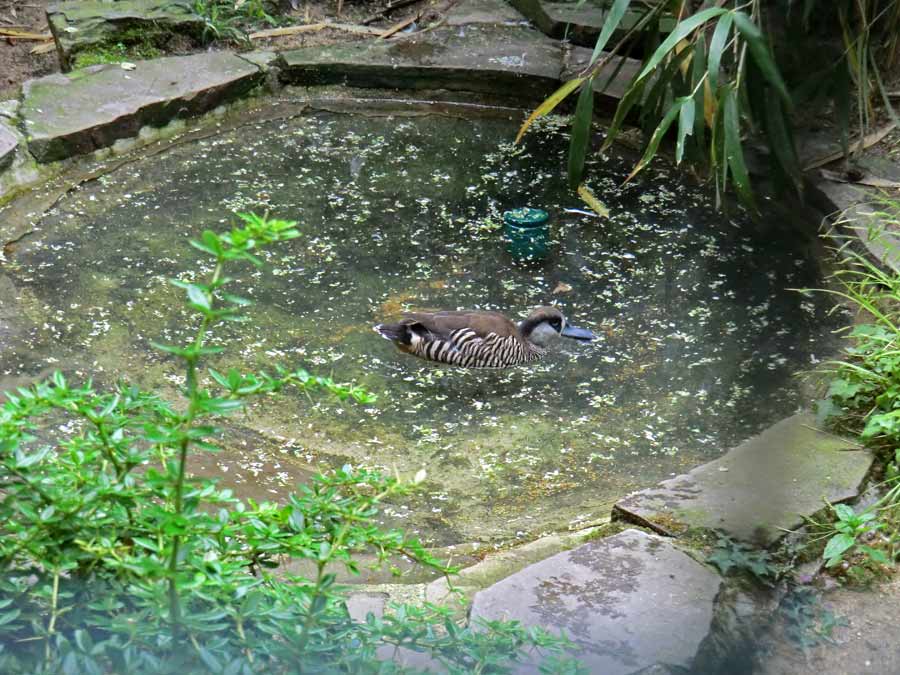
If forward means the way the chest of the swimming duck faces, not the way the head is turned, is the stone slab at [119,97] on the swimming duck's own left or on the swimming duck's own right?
on the swimming duck's own left

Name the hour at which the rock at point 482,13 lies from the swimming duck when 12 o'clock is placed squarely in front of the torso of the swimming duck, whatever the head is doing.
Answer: The rock is roughly at 9 o'clock from the swimming duck.

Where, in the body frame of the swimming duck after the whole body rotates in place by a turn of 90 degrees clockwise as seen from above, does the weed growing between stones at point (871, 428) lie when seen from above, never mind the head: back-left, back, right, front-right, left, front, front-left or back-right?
front-left

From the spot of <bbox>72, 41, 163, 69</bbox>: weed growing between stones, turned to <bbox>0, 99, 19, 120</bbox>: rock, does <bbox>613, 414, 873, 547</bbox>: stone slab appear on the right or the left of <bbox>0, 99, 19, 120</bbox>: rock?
left

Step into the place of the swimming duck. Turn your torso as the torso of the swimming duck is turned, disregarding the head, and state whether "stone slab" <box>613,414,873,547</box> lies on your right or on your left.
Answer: on your right

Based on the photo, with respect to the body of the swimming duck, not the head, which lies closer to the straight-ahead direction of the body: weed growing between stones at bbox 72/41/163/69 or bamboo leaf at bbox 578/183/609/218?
the bamboo leaf

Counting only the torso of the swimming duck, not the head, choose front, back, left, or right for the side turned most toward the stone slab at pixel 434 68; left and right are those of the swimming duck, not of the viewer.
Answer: left

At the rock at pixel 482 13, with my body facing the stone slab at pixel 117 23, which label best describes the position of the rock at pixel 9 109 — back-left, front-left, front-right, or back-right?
front-left

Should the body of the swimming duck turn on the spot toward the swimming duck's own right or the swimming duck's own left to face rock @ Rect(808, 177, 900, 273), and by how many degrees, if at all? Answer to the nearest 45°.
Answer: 0° — it already faces it

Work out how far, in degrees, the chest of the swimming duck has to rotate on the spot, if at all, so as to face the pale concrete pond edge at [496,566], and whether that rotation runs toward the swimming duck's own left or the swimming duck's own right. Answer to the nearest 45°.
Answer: approximately 90° to the swimming duck's own right

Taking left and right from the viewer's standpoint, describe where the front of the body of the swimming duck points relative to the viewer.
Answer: facing to the right of the viewer

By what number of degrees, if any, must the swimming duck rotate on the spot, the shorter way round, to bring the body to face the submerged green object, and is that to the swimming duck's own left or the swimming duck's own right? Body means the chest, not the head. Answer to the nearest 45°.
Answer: approximately 90° to the swimming duck's own left

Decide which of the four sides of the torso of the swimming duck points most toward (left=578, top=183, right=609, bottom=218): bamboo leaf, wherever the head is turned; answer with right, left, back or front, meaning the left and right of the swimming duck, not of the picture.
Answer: left

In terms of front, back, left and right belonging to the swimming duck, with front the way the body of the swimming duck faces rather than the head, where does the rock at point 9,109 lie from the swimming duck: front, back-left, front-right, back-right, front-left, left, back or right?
back-left

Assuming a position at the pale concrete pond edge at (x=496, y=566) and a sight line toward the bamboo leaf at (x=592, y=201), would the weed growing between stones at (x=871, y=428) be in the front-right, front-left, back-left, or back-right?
front-right

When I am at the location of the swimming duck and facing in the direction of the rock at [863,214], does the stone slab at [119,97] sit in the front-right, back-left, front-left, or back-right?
back-left

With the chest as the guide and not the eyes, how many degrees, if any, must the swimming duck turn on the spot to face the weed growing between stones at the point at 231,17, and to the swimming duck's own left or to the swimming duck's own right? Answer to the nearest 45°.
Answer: approximately 135° to the swimming duck's own left
